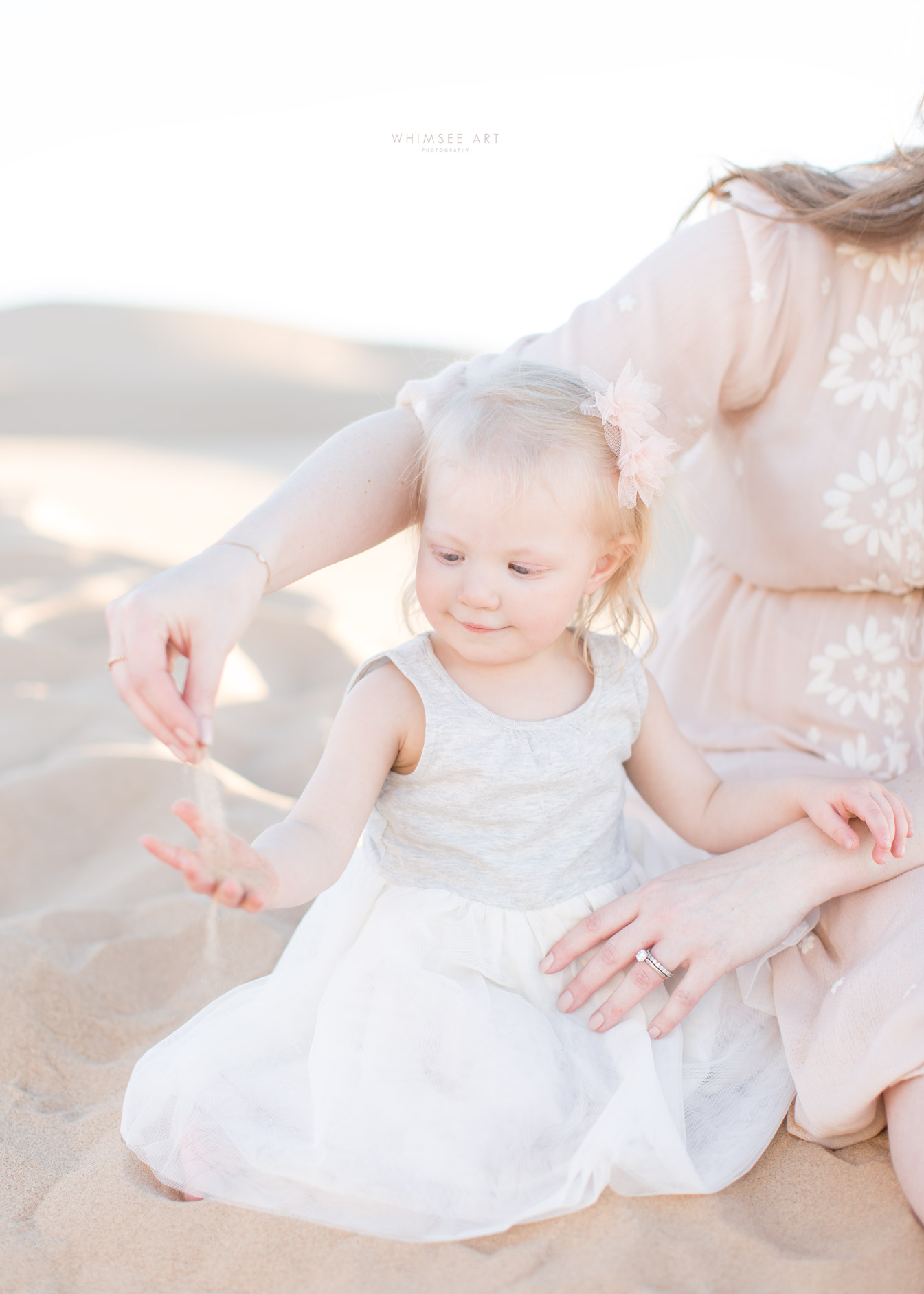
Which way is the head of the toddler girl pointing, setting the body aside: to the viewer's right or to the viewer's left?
to the viewer's left

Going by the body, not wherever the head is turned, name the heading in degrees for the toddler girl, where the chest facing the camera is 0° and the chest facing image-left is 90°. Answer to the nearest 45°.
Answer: approximately 0°
